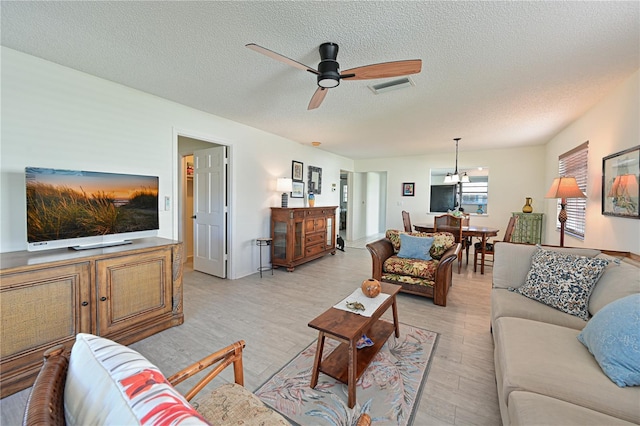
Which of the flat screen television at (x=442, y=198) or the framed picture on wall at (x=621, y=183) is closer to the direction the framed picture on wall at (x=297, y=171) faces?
the framed picture on wall

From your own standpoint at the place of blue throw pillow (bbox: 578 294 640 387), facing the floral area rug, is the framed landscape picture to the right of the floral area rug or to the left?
right

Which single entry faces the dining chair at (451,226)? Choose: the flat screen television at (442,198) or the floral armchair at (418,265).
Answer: the flat screen television

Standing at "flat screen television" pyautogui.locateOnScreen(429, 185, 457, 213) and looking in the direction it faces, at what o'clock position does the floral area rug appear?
The floral area rug is roughly at 12 o'clock from the flat screen television.

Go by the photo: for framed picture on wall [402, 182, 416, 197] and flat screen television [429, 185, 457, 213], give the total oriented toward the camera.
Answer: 2

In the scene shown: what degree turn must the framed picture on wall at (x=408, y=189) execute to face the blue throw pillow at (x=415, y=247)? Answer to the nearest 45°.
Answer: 0° — it already faces it

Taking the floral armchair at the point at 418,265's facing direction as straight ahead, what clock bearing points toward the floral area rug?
The floral area rug is roughly at 11 o'clock from the floral armchair.

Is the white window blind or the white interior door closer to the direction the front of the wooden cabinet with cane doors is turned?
the white window blind
